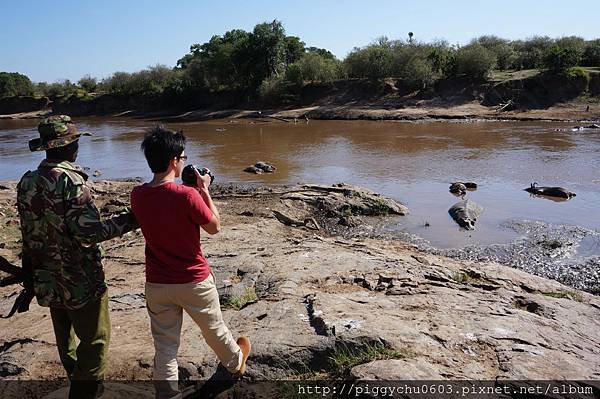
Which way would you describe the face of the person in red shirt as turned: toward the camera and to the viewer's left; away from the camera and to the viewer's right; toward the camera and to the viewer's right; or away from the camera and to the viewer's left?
away from the camera and to the viewer's right

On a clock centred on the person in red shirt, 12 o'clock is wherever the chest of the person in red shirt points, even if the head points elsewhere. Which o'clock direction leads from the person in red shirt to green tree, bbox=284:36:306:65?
The green tree is roughly at 11 o'clock from the person in red shirt.

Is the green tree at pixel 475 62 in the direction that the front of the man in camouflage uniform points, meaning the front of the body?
yes

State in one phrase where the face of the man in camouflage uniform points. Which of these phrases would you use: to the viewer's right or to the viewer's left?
to the viewer's right

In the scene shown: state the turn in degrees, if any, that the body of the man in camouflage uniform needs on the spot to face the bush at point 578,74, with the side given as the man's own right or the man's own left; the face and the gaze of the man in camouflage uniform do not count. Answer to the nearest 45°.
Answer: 0° — they already face it

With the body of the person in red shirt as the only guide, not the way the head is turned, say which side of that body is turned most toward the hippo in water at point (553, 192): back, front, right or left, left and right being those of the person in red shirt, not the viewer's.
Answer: front

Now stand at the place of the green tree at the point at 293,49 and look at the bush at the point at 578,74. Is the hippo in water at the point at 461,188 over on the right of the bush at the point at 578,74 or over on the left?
right

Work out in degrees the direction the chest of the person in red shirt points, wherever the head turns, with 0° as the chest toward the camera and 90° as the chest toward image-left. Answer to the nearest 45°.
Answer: approximately 225°

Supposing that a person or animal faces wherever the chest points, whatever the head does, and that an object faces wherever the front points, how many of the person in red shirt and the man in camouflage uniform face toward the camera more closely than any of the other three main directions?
0

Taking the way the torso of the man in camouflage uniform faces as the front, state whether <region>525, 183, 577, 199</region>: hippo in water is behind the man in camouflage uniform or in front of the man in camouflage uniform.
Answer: in front

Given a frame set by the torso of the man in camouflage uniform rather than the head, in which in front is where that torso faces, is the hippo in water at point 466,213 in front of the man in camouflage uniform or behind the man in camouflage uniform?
in front

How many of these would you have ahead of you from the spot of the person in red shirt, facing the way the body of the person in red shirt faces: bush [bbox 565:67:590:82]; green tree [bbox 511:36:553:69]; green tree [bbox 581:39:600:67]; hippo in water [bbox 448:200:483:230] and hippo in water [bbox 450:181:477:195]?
5

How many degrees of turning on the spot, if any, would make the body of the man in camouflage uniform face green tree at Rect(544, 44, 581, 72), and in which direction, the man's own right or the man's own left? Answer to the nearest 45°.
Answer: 0° — they already face it

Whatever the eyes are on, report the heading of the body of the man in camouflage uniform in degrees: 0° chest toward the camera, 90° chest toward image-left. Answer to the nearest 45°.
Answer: approximately 225°

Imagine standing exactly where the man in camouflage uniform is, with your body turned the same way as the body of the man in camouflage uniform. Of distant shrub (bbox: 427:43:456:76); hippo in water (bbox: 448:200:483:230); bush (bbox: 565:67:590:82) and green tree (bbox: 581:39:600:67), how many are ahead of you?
4

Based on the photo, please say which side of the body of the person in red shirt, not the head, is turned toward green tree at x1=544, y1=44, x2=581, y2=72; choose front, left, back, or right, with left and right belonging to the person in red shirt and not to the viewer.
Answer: front

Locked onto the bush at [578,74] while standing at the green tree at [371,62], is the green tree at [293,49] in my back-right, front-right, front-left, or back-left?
back-left
